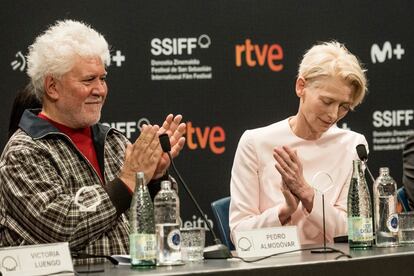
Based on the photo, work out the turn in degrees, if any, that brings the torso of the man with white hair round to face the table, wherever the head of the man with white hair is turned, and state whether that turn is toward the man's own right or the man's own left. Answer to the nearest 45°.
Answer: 0° — they already face it

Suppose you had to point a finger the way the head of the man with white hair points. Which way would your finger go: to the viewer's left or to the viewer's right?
to the viewer's right

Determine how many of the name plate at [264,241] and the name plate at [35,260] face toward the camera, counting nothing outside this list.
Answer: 2

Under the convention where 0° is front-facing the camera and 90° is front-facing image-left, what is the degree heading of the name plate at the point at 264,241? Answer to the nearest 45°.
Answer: approximately 0°

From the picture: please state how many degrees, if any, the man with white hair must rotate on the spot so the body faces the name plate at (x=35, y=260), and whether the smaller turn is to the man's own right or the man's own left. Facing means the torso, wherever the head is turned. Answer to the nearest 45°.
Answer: approximately 45° to the man's own right
